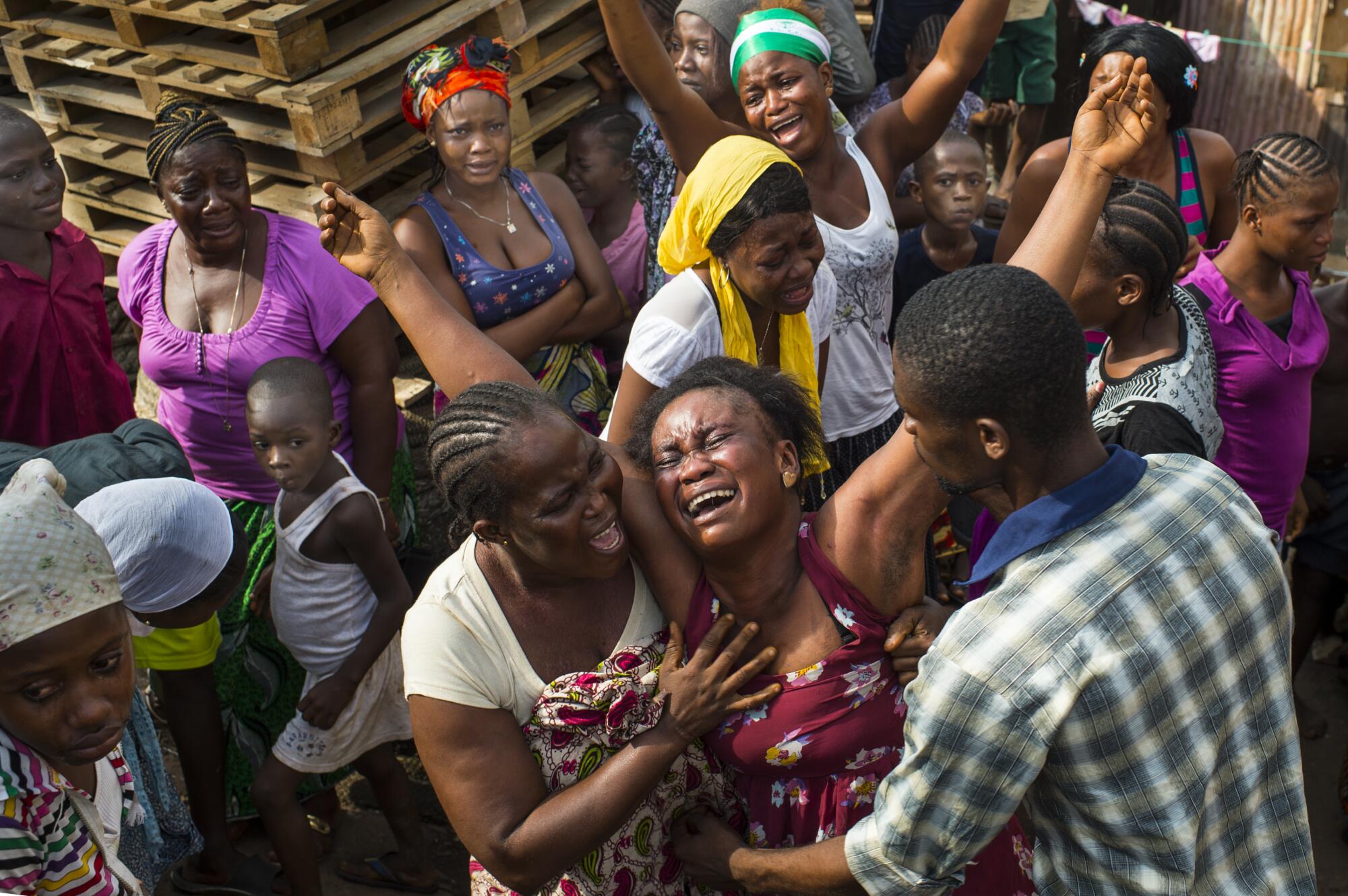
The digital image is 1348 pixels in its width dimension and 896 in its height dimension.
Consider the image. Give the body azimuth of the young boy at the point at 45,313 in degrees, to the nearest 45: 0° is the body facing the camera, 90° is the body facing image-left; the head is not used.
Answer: approximately 315°

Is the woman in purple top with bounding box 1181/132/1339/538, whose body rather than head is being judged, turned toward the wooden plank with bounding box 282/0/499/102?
no

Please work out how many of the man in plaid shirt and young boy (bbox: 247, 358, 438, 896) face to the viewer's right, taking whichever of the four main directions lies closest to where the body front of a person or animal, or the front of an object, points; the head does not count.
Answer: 0

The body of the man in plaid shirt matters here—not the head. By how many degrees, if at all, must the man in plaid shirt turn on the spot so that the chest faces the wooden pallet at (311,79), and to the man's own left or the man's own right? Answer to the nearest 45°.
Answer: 0° — they already face it

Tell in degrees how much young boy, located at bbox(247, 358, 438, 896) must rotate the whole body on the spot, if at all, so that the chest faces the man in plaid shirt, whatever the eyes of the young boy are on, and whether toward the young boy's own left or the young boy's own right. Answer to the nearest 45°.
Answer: approximately 90° to the young boy's own left

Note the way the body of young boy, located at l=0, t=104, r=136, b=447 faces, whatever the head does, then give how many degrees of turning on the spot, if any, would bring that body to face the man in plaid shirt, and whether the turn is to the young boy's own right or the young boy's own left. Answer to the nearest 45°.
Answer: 0° — they already face them

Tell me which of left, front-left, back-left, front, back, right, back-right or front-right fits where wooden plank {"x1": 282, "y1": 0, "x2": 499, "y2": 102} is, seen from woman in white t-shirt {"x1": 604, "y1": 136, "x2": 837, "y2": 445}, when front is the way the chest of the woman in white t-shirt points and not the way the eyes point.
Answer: back

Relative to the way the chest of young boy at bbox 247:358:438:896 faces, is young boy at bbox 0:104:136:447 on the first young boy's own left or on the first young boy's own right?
on the first young boy's own right

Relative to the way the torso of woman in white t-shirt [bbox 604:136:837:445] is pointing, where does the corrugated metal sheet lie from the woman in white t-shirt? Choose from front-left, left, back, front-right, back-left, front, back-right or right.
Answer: left

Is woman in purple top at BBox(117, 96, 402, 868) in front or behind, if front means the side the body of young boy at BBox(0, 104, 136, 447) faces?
in front

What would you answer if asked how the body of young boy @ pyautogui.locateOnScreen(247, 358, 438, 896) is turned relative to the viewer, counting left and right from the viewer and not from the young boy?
facing the viewer and to the left of the viewer

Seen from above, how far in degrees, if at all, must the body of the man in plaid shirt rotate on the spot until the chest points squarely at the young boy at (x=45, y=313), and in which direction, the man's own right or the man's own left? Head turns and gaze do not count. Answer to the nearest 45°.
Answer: approximately 45° to the man's own left

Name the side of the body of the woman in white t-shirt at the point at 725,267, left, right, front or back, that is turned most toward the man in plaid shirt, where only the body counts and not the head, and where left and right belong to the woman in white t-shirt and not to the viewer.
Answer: front

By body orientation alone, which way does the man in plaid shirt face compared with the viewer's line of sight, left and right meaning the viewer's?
facing away from the viewer and to the left of the viewer

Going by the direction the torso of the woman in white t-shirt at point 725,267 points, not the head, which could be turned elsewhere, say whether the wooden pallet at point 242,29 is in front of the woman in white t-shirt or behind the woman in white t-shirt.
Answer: behind
